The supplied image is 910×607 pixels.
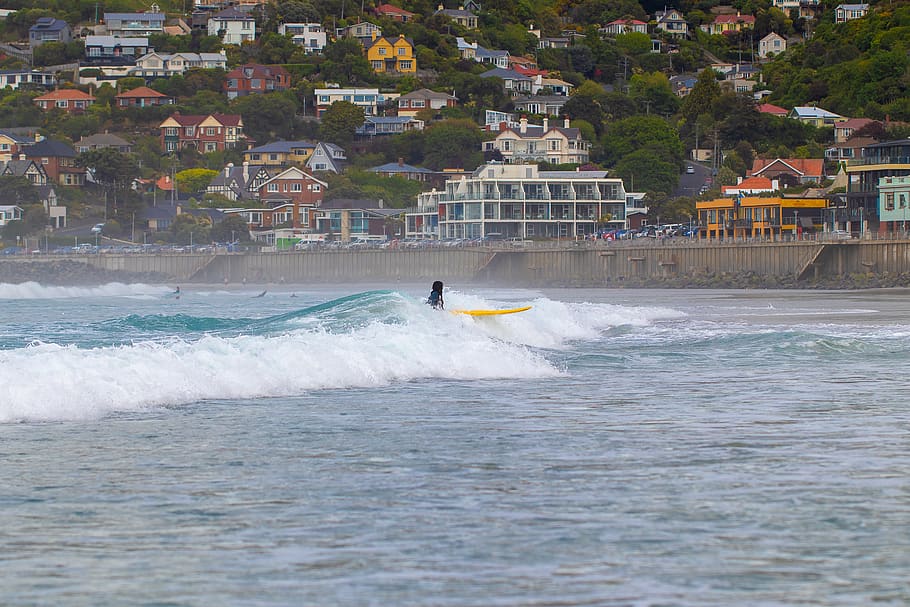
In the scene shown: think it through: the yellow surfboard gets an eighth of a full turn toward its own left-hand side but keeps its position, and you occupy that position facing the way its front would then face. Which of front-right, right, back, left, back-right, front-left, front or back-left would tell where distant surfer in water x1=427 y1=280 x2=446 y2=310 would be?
back

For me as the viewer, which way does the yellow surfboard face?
facing to the right of the viewer
